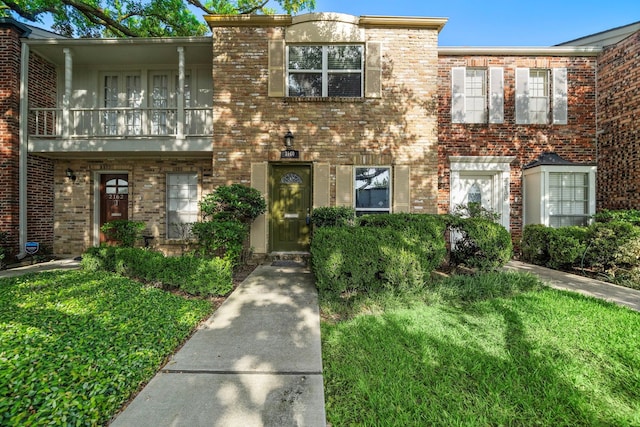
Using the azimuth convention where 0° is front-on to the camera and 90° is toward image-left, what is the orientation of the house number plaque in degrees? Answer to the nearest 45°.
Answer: approximately 0°

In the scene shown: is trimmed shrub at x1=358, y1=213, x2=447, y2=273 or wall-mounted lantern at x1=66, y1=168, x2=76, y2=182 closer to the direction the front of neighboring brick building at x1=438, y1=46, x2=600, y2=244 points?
the trimmed shrub

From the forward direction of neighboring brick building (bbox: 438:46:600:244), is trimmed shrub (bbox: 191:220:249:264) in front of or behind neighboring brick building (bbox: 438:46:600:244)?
in front

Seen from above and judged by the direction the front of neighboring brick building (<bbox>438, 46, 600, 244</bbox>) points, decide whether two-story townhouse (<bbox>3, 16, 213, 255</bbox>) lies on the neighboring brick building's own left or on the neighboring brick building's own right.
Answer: on the neighboring brick building's own right

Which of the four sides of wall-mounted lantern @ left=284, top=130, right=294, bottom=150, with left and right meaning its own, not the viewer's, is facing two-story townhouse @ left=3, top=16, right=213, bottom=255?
right

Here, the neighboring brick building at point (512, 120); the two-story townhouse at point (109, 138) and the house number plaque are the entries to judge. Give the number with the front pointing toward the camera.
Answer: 3

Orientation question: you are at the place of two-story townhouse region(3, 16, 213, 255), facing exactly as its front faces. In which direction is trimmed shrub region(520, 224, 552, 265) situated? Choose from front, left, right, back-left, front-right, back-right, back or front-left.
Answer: front-left
